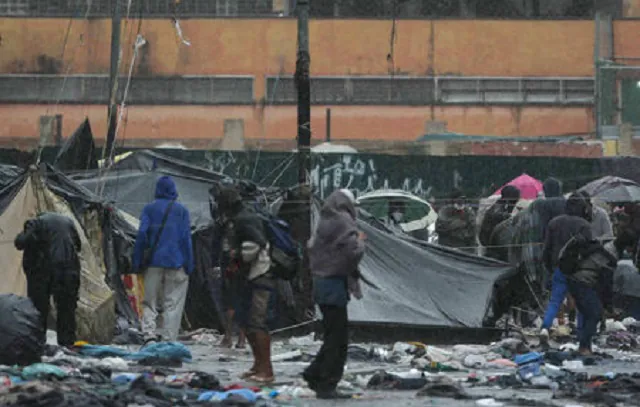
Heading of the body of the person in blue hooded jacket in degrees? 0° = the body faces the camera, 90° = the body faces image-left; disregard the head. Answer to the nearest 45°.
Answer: approximately 180°

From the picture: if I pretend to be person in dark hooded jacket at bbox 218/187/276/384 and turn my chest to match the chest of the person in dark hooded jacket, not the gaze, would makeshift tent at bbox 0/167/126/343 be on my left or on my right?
on my right

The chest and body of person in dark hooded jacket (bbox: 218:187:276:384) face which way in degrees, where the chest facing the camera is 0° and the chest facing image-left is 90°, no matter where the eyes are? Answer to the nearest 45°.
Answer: approximately 90°

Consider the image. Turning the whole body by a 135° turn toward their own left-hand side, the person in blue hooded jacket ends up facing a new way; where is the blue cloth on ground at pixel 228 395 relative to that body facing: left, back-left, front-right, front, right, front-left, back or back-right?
front-left

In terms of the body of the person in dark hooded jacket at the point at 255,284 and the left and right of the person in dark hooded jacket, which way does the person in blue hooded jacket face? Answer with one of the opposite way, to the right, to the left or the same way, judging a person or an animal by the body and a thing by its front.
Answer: to the right

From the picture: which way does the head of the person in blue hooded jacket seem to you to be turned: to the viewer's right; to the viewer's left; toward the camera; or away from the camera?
away from the camera

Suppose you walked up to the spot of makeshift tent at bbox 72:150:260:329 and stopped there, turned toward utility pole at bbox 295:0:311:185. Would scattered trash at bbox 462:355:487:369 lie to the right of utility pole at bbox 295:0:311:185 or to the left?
right

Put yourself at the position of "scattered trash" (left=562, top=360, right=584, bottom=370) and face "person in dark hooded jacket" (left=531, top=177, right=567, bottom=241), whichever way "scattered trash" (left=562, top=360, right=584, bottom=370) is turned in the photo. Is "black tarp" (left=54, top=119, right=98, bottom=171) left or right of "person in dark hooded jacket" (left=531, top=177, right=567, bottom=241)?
left
